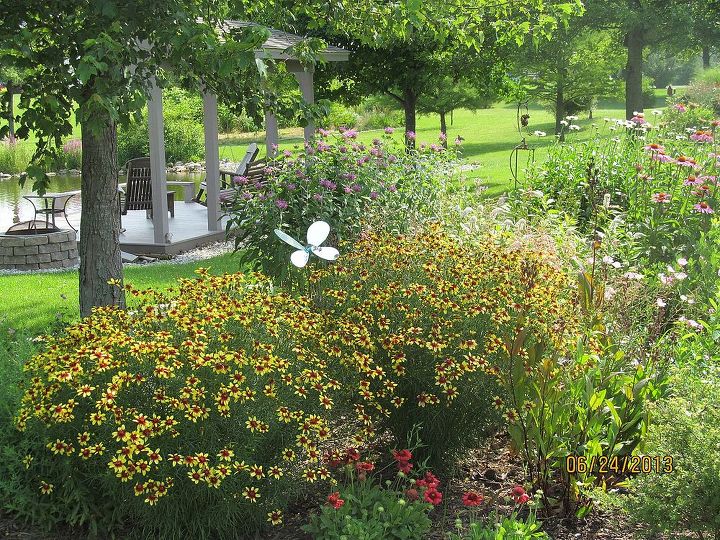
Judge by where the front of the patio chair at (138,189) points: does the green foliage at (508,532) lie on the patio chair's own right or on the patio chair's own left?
on the patio chair's own right

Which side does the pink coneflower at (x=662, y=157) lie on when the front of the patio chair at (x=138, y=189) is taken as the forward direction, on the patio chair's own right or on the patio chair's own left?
on the patio chair's own right

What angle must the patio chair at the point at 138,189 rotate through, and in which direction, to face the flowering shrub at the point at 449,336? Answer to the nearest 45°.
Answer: approximately 135° to its right

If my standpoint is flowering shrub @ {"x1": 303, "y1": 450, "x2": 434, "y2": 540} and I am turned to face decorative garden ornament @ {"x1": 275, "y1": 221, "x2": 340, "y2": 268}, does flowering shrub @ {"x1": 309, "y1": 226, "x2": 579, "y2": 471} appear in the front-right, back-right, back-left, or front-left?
front-right

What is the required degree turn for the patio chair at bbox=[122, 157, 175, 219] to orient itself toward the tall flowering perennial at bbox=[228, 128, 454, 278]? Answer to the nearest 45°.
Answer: approximately 135° to its right

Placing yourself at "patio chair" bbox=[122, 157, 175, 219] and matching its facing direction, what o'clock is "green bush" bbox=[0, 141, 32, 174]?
The green bush is roughly at 10 o'clock from the patio chair.

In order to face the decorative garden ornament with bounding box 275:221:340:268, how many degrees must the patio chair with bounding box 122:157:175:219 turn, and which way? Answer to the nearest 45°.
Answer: approximately 135° to its right

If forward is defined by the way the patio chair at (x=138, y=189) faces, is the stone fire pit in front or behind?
behind

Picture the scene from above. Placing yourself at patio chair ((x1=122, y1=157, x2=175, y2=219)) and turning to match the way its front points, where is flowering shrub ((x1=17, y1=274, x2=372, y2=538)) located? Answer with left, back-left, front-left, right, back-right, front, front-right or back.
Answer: back-right

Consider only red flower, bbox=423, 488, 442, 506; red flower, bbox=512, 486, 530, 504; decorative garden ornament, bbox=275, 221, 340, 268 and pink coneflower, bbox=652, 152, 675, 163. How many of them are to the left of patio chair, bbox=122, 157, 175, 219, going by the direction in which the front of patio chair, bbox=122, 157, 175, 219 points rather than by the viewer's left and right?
0

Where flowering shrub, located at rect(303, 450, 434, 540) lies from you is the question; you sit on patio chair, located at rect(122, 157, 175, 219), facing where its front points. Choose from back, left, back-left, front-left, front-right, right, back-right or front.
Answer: back-right
